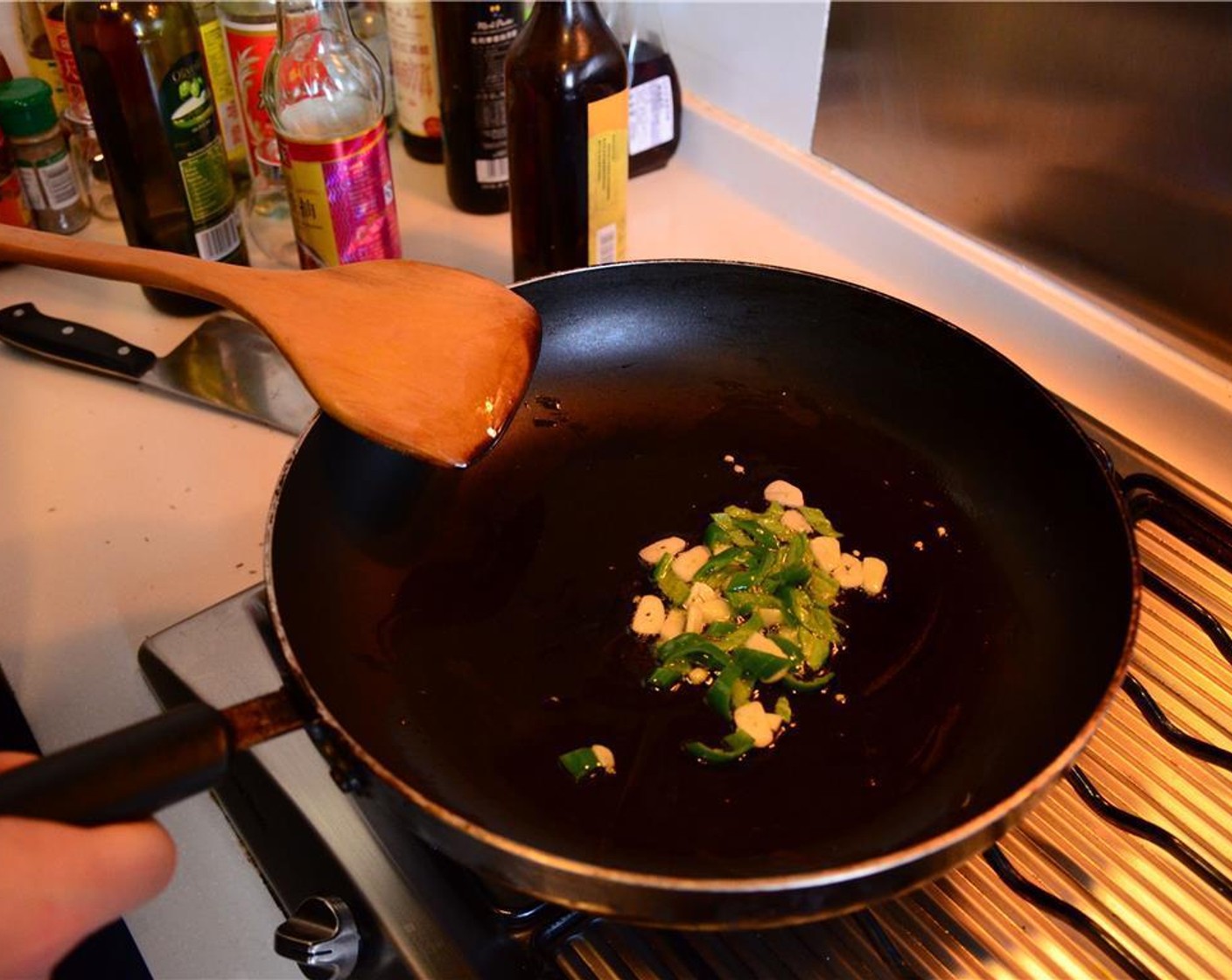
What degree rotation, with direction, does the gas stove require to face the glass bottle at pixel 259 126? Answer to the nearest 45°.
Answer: approximately 90° to its right

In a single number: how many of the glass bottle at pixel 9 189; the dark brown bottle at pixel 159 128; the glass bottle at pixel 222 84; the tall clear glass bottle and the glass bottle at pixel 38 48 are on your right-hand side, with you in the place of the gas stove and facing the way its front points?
5

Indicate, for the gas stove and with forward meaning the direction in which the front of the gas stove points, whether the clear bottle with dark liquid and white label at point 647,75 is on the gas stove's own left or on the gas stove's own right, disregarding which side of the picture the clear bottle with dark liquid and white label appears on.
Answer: on the gas stove's own right

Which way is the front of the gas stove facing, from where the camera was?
facing the viewer and to the left of the viewer

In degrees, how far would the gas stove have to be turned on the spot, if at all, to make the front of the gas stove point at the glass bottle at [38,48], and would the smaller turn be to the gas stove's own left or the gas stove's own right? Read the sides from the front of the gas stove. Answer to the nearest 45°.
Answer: approximately 90° to the gas stove's own right

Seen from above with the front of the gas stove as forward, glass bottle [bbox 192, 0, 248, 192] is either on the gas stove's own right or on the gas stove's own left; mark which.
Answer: on the gas stove's own right

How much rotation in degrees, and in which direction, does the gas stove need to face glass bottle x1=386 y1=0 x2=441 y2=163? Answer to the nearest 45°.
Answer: approximately 90° to its right

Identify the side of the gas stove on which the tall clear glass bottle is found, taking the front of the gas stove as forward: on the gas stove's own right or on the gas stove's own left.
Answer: on the gas stove's own right
